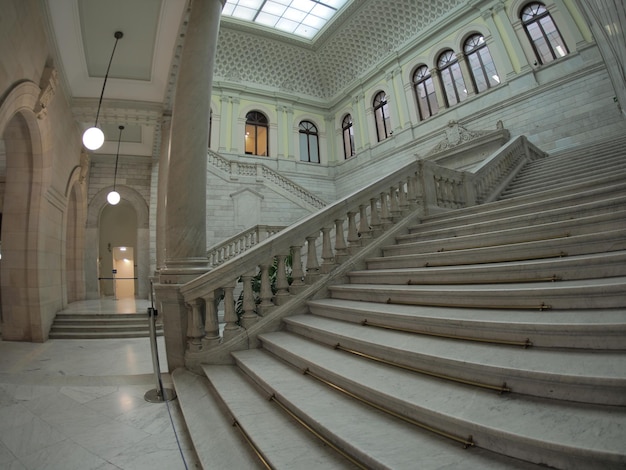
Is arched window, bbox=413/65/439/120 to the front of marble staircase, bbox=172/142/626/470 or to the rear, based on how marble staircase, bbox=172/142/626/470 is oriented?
to the rear

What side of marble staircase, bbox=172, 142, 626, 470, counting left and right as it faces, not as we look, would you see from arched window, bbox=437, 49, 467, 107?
back

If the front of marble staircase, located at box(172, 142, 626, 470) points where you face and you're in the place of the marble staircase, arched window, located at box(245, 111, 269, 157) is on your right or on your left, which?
on your right

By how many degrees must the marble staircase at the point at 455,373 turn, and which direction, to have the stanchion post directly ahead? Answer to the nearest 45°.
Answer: approximately 45° to its right

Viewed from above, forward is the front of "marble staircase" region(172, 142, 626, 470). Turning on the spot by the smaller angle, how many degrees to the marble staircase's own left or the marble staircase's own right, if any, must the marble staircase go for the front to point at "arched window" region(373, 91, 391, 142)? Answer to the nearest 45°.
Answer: approximately 135° to the marble staircase's own right

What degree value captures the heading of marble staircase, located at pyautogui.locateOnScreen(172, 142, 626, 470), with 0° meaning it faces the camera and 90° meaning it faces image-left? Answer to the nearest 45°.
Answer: approximately 45°

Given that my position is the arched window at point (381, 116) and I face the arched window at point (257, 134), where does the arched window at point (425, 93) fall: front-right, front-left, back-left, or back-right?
back-left

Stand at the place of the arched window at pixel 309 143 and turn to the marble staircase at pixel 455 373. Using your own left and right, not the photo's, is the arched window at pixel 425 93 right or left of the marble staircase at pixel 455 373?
left

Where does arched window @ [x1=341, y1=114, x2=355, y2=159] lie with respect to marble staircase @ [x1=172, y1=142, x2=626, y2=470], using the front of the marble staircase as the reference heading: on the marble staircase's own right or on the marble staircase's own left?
on the marble staircase's own right
